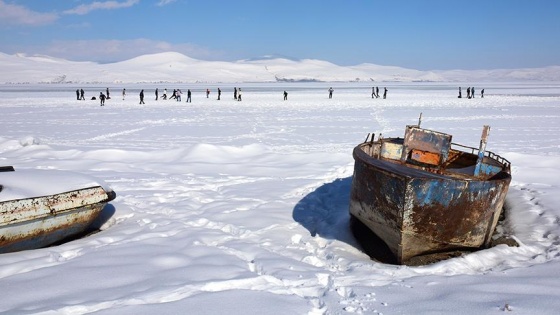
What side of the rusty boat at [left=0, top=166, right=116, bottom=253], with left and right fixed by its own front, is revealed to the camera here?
right

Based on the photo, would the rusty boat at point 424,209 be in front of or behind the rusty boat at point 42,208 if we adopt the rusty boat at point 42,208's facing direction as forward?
in front
